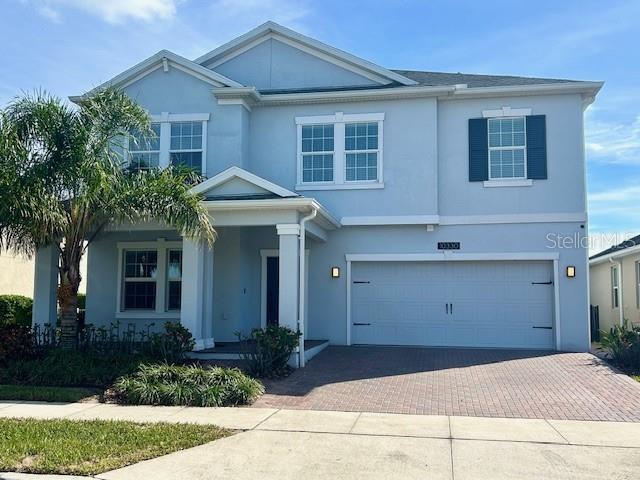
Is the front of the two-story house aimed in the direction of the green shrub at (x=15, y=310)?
no

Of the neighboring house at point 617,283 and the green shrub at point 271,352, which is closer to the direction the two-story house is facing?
the green shrub

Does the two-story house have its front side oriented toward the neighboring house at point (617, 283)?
no

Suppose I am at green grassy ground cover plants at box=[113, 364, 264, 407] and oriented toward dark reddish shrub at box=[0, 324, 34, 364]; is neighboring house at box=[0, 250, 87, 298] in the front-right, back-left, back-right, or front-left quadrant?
front-right

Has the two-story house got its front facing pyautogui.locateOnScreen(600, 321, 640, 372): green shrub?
no

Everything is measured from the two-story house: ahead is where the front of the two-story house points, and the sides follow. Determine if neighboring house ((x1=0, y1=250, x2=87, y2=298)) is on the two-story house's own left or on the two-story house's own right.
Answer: on the two-story house's own right

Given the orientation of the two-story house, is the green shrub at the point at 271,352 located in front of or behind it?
in front

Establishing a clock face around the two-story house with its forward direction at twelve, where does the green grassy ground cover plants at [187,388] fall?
The green grassy ground cover plants is roughly at 1 o'clock from the two-story house.

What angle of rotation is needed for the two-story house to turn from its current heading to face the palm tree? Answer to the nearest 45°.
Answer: approximately 45° to its right

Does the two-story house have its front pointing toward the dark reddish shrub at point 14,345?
no

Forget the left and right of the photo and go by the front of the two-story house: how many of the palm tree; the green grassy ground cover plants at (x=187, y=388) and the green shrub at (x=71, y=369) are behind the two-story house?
0

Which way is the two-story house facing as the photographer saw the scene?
facing the viewer
